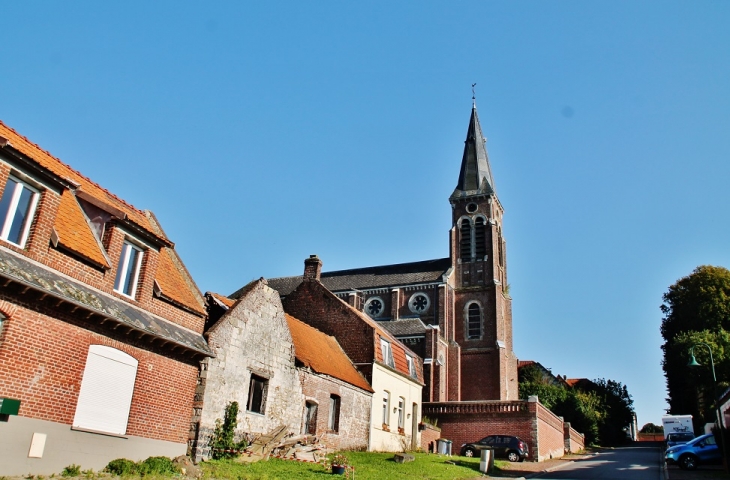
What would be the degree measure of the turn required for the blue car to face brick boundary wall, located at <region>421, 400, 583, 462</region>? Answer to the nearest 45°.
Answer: approximately 45° to its right

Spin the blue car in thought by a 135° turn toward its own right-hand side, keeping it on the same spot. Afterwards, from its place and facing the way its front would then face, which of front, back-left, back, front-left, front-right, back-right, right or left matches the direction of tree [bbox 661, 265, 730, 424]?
front

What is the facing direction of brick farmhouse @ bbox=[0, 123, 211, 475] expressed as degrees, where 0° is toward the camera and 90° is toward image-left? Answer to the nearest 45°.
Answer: approximately 315°
